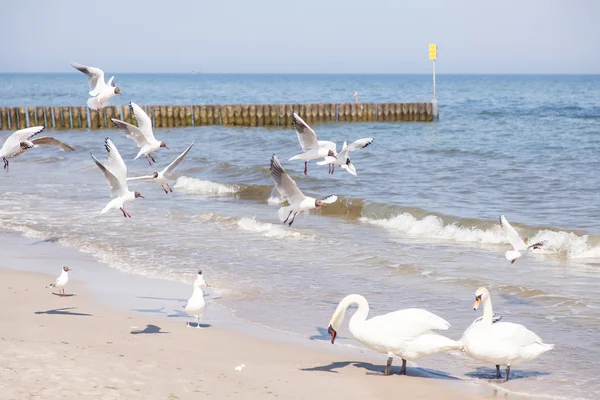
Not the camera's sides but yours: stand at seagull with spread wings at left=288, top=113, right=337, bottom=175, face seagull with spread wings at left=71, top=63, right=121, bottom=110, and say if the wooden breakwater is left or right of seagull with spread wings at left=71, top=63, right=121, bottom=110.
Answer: right

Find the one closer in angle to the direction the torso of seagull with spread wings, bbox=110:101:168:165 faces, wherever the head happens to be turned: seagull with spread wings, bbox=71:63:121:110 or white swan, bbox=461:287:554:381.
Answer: the white swan

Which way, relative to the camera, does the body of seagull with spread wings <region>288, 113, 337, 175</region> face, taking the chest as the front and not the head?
to the viewer's right

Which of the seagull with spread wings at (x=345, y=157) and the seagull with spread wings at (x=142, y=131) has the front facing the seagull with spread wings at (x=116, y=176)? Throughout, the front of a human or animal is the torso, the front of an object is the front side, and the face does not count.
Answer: the seagull with spread wings at (x=345, y=157)

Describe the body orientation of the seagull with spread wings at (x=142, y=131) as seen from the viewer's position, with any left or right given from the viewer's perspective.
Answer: facing to the right of the viewer

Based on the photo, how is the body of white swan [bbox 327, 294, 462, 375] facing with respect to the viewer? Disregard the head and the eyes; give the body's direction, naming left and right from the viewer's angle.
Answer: facing to the left of the viewer

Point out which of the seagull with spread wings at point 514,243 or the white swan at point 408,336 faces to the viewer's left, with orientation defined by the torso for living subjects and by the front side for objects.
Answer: the white swan

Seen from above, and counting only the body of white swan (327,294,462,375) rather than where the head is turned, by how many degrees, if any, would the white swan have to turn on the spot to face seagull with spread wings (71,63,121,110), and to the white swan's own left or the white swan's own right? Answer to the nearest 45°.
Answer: approximately 45° to the white swan's own right

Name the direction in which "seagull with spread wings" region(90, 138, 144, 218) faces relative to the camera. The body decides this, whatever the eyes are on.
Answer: to the viewer's right

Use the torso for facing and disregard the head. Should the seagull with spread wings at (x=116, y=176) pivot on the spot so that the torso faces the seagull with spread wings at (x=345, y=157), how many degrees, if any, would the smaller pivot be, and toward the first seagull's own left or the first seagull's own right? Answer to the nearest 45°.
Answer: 0° — it already faces it

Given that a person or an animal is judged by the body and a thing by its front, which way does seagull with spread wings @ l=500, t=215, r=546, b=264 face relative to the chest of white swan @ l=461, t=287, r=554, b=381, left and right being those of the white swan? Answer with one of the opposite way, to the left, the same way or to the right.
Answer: the opposite way

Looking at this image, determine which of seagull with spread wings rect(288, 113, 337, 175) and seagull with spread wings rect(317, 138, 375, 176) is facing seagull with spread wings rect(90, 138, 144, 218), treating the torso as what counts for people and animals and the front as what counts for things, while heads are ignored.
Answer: seagull with spread wings rect(317, 138, 375, 176)

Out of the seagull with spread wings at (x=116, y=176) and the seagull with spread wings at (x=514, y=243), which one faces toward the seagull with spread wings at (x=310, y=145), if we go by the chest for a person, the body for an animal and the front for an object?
the seagull with spread wings at (x=116, y=176)

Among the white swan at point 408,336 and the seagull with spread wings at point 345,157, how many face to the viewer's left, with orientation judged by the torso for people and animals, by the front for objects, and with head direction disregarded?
2

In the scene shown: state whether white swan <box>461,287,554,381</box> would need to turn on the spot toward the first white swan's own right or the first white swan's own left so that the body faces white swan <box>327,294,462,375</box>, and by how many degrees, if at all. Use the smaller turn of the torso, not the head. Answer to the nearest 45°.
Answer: approximately 45° to the first white swan's own right

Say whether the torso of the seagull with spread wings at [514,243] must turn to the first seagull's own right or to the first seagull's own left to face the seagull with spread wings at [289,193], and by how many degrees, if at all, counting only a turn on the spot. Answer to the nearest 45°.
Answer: approximately 135° to the first seagull's own left

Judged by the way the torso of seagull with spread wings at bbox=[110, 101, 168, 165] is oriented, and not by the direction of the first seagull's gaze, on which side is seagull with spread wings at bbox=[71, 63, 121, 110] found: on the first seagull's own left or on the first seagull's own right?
on the first seagull's own left

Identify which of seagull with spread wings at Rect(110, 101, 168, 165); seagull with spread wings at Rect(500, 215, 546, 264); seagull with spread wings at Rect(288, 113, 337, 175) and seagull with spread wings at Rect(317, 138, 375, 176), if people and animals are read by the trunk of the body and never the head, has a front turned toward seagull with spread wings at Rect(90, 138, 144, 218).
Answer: seagull with spread wings at Rect(317, 138, 375, 176)
